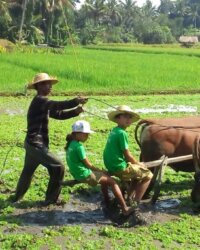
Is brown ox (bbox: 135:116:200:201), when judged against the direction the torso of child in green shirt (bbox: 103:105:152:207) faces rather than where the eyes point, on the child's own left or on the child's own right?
on the child's own left

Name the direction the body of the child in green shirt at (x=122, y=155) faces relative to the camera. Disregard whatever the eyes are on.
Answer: to the viewer's right

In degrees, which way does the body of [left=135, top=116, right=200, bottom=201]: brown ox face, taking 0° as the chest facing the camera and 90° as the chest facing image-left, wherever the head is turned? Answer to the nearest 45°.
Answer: approximately 270°

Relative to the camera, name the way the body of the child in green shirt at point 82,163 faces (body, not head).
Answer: to the viewer's right

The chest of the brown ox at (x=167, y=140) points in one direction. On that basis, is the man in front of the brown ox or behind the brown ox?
behind

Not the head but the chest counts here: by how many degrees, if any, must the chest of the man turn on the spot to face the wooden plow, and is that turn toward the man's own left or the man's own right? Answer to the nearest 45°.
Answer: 0° — they already face it

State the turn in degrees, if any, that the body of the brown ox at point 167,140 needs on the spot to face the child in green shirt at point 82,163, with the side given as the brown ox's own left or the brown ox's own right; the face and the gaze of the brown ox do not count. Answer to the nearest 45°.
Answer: approximately 135° to the brown ox's own right

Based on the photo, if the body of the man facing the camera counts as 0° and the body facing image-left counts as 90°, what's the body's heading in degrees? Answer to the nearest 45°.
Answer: approximately 270°
